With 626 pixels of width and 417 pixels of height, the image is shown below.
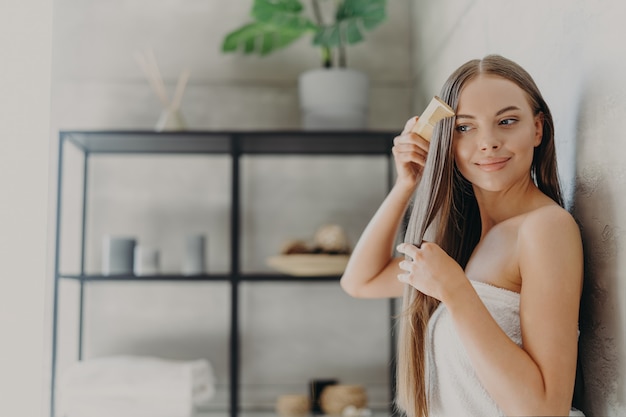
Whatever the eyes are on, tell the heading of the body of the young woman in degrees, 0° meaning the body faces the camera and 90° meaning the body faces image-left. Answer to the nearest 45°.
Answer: approximately 45°

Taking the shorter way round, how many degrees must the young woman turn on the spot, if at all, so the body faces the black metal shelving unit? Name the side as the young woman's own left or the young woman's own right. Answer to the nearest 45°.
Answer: approximately 90° to the young woman's own right

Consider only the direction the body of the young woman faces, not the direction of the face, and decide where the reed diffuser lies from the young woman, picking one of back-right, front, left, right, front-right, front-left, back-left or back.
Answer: right

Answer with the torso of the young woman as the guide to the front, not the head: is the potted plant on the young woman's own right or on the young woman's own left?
on the young woman's own right

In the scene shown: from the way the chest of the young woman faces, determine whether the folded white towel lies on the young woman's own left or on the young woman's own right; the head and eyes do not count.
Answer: on the young woman's own right

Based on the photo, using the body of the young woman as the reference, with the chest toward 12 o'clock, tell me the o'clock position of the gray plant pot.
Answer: The gray plant pot is roughly at 4 o'clock from the young woman.

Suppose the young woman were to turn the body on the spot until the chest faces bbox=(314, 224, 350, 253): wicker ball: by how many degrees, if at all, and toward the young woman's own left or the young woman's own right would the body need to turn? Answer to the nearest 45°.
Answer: approximately 135° to the young woman's own right

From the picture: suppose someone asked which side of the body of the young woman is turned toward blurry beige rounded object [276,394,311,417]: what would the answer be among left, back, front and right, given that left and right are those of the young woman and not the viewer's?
right

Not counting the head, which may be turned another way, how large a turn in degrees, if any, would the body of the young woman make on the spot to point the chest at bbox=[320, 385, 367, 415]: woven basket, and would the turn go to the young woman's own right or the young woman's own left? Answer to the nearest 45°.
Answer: approximately 135° to the young woman's own right
